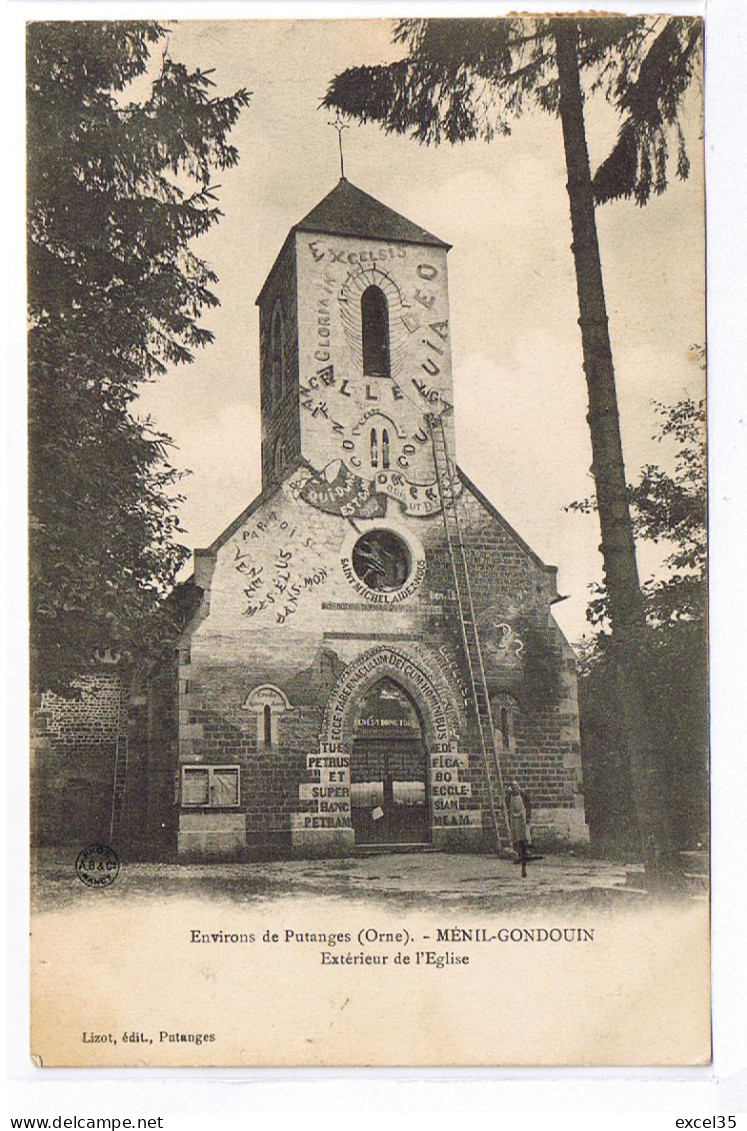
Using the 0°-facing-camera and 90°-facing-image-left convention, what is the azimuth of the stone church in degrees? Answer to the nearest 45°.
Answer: approximately 0°
